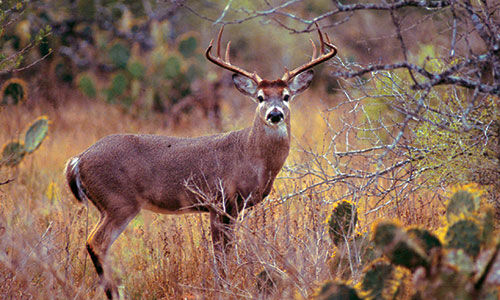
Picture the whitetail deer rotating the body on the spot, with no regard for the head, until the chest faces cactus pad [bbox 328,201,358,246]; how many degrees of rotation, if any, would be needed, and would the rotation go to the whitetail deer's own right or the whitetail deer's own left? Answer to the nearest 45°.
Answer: approximately 45° to the whitetail deer's own right

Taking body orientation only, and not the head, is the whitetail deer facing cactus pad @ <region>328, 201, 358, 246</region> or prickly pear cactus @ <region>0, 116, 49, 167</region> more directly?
the cactus pad

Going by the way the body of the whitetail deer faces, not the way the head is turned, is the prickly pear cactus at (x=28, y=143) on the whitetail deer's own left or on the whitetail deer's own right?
on the whitetail deer's own left

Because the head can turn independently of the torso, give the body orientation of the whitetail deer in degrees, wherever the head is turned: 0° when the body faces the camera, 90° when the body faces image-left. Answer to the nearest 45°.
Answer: approximately 270°
